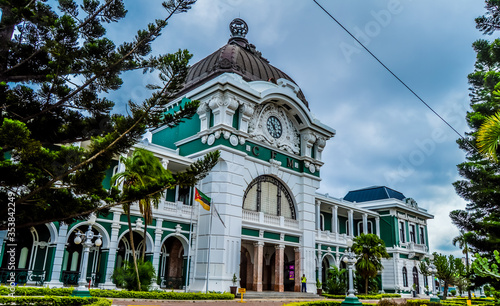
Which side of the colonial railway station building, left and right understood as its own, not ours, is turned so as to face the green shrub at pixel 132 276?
right

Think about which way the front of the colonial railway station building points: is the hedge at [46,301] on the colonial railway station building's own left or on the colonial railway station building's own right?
on the colonial railway station building's own right

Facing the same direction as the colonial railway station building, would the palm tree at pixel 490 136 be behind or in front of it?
in front

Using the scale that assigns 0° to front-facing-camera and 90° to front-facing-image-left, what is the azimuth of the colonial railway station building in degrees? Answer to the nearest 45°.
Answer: approximately 315°

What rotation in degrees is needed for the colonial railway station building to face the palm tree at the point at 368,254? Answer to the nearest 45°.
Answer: approximately 45° to its left

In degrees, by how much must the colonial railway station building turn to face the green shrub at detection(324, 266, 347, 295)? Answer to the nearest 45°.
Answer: approximately 90° to its left
